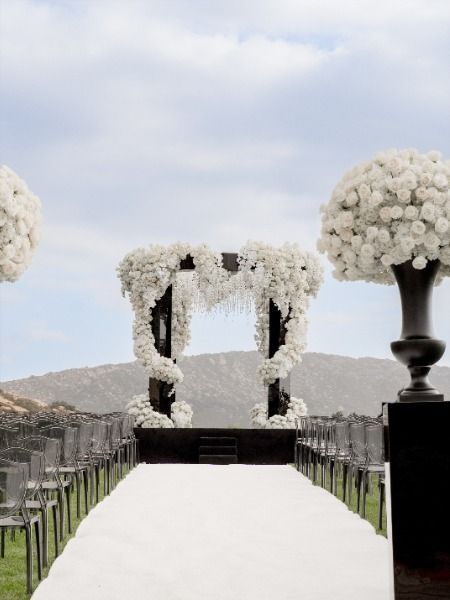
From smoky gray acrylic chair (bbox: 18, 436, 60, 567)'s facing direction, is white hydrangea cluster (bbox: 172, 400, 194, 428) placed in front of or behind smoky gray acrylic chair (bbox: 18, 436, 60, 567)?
in front

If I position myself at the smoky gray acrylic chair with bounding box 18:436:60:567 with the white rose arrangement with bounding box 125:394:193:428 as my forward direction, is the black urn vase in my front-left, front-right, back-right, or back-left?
back-right

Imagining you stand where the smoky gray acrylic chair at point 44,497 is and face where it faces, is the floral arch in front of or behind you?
in front

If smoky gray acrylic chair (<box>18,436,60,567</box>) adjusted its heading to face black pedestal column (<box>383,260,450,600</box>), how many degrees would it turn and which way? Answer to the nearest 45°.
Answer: approximately 90° to its right

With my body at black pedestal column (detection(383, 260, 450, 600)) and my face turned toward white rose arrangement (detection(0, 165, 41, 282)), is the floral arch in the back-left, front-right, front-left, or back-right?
front-right

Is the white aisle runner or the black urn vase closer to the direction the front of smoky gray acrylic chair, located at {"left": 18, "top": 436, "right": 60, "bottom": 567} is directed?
the white aisle runner

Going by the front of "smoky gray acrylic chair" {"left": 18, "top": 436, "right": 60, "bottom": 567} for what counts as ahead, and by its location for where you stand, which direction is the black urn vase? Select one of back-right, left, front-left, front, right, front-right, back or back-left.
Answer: right

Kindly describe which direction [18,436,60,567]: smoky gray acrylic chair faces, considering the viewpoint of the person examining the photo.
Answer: facing away from the viewer and to the right of the viewer

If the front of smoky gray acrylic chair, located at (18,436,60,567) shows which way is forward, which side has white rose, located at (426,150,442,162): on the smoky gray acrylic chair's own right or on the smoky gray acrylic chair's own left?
on the smoky gray acrylic chair's own right

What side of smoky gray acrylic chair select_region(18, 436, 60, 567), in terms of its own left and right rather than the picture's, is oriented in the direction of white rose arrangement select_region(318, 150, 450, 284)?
right
